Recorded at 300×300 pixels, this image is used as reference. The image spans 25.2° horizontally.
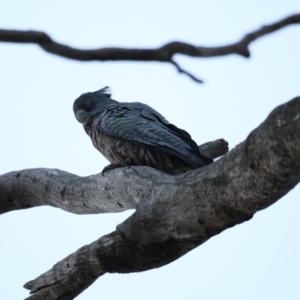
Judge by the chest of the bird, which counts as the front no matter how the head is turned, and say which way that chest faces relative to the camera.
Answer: to the viewer's left
